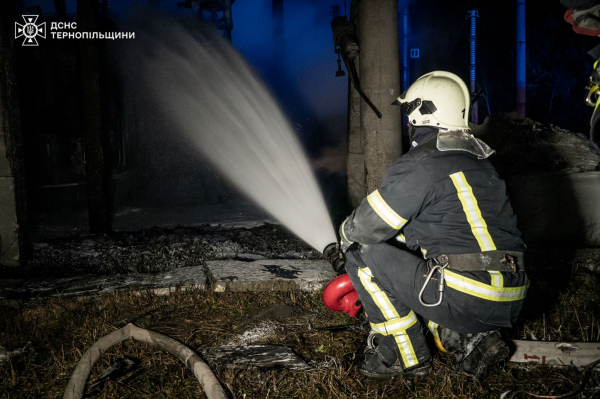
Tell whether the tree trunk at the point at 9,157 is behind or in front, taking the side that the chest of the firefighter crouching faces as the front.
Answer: in front

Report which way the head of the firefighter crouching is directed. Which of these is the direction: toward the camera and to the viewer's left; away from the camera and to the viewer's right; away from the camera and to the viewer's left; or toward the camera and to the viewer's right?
away from the camera and to the viewer's left

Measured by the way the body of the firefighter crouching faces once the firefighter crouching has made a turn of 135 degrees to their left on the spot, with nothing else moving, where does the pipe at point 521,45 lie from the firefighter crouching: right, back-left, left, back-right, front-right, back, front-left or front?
back

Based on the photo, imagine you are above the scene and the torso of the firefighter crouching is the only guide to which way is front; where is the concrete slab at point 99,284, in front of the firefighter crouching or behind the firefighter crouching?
in front

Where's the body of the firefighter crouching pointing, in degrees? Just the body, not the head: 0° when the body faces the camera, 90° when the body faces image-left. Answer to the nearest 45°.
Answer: approximately 135°

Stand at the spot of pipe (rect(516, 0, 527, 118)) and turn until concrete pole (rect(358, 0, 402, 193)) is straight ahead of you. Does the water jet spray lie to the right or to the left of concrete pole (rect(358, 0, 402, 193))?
right

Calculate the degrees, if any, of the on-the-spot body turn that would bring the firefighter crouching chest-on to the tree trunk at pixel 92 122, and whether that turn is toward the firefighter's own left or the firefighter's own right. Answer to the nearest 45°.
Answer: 0° — they already face it

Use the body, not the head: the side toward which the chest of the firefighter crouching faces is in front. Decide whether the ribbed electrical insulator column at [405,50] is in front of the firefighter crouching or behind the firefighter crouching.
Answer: in front
